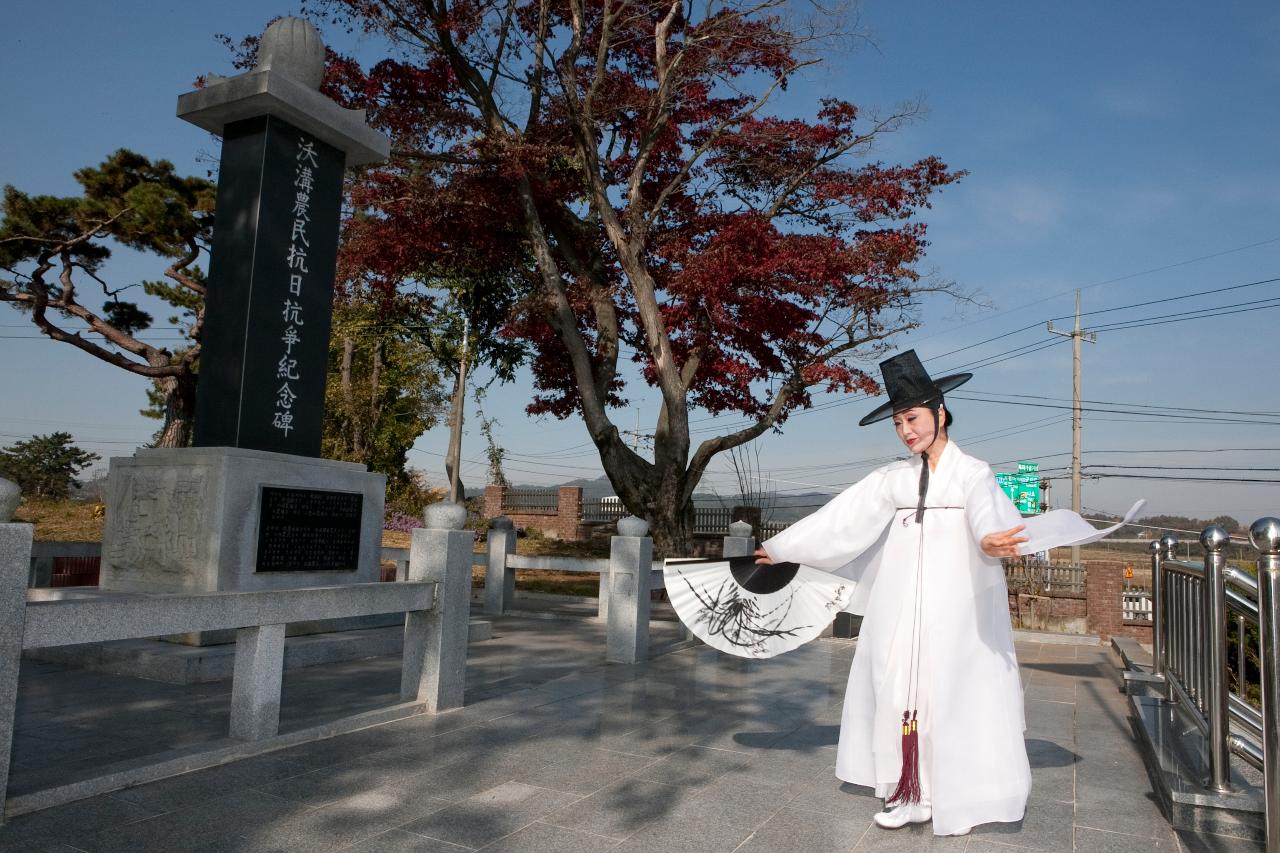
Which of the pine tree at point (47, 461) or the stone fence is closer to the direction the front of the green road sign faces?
the stone fence

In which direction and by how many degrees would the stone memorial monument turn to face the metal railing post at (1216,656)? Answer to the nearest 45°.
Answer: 0° — it already faces it

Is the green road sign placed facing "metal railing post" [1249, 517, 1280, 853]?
yes

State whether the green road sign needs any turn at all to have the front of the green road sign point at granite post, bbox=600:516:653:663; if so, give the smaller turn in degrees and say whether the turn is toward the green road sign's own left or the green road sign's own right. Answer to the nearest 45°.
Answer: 0° — it already faces it

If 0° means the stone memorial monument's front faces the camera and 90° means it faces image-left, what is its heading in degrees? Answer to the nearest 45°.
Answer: approximately 315°

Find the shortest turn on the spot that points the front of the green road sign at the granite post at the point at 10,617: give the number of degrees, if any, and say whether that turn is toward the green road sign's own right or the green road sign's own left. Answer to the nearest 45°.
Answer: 0° — it already faces it

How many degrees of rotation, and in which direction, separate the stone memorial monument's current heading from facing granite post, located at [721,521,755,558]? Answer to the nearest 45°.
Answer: approximately 45° to its left

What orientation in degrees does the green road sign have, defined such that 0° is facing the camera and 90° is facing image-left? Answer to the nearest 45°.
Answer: approximately 0°

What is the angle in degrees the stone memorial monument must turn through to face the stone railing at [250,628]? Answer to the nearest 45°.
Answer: approximately 45° to its right

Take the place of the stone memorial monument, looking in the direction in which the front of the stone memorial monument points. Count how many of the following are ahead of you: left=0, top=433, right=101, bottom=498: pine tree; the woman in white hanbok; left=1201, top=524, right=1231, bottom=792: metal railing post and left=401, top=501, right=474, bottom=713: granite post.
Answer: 3

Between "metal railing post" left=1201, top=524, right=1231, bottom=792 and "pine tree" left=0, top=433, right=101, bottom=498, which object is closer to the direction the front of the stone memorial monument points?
the metal railing post

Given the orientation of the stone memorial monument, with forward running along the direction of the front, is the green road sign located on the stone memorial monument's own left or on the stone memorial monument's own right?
on the stone memorial monument's own left
